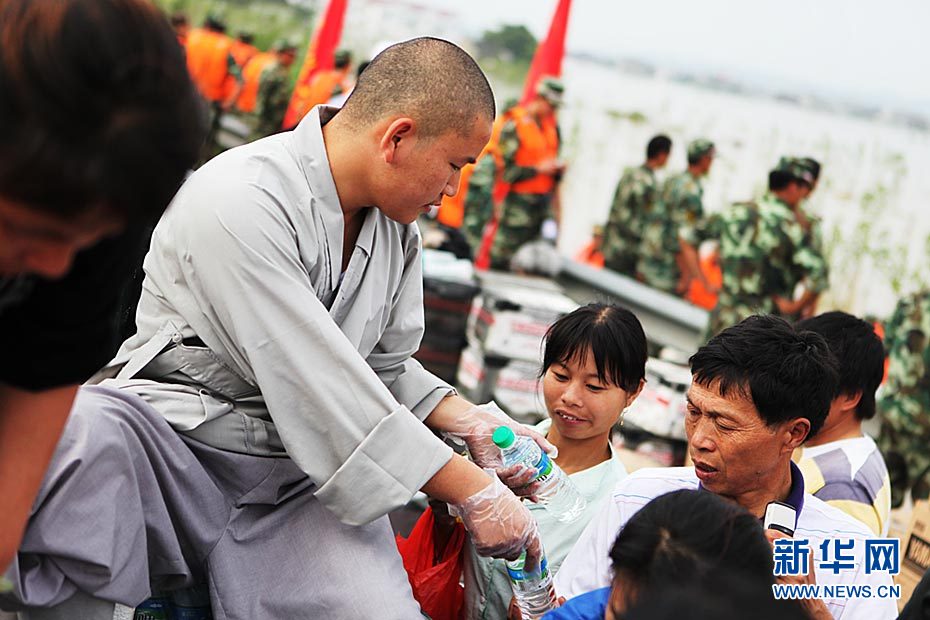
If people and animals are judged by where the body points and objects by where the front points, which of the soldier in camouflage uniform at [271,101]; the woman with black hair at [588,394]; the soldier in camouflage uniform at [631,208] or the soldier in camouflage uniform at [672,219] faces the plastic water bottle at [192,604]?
the woman with black hair

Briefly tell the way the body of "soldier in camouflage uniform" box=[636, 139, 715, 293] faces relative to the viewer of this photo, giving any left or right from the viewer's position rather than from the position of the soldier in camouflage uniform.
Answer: facing to the right of the viewer

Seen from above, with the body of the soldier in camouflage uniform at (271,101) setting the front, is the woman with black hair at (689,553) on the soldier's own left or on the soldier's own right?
on the soldier's own right

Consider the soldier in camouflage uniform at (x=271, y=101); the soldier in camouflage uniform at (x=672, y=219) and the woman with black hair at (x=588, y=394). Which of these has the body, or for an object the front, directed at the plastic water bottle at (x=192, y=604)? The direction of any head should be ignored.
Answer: the woman with black hair

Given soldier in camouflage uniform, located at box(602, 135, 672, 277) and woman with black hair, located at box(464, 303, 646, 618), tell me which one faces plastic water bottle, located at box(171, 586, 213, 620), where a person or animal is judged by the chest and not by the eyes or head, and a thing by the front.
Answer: the woman with black hair

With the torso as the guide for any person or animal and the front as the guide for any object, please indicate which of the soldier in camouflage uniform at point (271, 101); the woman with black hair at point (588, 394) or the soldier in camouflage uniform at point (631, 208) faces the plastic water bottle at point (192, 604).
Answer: the woman with black hair

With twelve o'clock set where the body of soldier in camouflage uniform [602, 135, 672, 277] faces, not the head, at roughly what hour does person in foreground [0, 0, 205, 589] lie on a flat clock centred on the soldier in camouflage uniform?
The person in foreground is roughly at 3 o'clock from the soldier in camouflage uniform.

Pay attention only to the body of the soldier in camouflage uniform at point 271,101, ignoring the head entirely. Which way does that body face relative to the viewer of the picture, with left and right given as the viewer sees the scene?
facing to the right of the viewer

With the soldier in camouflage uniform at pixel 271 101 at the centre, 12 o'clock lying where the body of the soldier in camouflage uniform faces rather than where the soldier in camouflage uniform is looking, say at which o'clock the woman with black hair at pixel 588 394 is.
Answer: The woman with black hair is roughly at 3 o'clock from the soldier in camouflage uniform.

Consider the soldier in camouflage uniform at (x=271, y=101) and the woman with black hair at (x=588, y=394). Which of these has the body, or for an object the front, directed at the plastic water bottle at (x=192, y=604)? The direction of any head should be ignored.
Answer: the woman with black hair

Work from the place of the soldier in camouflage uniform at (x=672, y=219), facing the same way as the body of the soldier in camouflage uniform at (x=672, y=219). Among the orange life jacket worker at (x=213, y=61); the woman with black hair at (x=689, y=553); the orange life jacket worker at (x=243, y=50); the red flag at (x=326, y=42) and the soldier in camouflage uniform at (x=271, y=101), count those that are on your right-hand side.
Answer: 1

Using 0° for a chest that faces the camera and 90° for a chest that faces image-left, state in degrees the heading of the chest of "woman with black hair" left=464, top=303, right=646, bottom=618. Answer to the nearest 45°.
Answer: approximately 45°
